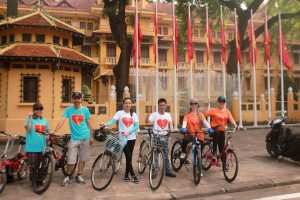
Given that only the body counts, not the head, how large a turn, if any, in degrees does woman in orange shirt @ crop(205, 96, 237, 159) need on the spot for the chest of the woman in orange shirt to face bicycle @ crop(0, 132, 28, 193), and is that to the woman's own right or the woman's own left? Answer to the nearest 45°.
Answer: approximately 45° to the woman's own right

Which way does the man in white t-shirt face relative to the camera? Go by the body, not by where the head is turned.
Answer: toward the camera

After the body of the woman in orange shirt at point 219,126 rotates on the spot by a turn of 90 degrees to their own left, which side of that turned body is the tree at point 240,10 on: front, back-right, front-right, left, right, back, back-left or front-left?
left

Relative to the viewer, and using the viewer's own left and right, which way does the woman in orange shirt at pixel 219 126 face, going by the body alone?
facing the viewer

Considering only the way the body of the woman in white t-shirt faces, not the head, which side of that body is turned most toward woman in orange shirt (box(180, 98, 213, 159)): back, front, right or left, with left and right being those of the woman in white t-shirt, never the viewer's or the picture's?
left

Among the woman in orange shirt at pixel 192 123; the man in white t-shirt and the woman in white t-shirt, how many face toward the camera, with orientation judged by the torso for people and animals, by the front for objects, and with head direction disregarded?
3

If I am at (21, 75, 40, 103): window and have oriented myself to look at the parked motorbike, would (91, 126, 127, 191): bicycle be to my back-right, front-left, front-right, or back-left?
front-right

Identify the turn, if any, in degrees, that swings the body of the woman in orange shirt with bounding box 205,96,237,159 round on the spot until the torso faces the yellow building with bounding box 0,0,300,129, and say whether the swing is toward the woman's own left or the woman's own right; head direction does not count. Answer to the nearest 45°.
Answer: approximately 135° to the woman's own right

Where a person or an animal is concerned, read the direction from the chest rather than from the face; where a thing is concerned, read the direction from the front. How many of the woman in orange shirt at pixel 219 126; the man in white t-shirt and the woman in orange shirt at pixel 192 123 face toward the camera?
3

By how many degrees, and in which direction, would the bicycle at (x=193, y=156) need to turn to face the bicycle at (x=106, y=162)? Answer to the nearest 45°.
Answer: approximately 135° to its right

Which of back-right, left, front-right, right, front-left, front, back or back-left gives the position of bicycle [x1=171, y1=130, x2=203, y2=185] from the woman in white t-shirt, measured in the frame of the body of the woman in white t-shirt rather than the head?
left

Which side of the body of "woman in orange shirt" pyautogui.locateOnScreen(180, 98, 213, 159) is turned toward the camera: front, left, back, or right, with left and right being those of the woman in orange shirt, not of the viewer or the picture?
front

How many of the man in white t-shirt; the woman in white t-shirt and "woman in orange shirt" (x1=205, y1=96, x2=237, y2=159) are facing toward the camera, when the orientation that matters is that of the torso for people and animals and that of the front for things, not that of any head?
3
